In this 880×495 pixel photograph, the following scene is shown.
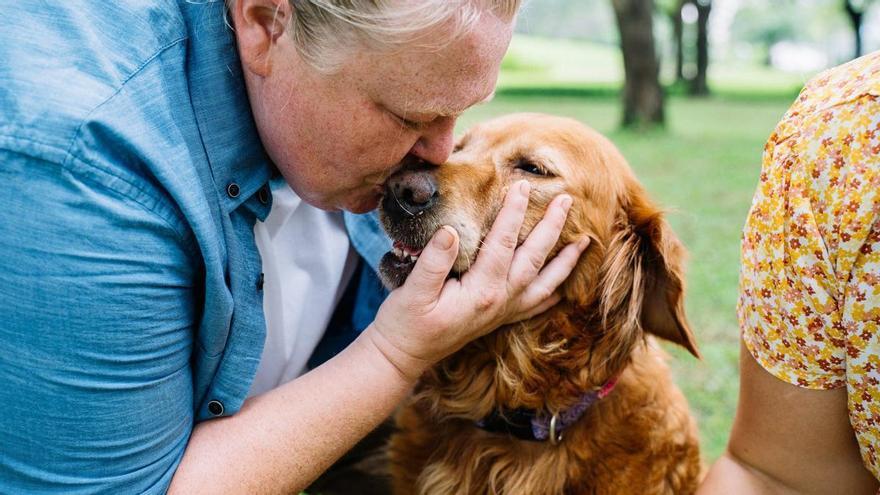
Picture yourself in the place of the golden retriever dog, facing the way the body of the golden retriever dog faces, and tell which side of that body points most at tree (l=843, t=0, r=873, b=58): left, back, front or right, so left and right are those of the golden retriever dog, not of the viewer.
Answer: back

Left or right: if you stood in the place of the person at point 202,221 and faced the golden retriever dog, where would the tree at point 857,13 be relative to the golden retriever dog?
left

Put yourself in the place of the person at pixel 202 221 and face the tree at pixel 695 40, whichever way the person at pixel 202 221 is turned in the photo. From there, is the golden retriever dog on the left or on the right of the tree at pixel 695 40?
right

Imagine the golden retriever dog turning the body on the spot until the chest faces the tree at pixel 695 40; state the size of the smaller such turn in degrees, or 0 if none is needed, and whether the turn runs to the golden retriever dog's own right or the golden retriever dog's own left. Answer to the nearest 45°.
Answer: approximately 135° to the golden retriever dog's own right

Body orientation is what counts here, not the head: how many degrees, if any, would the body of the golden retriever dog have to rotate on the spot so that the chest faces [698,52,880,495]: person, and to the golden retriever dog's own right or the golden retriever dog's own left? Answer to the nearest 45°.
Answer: approximately 90° to the golden retriever dog's own left

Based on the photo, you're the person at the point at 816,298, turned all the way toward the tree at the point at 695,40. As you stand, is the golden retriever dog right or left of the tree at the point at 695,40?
left

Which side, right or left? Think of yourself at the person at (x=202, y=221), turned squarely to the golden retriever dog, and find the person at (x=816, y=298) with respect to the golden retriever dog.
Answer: right

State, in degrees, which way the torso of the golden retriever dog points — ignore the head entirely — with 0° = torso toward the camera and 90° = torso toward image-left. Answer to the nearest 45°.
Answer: approximately 45°
